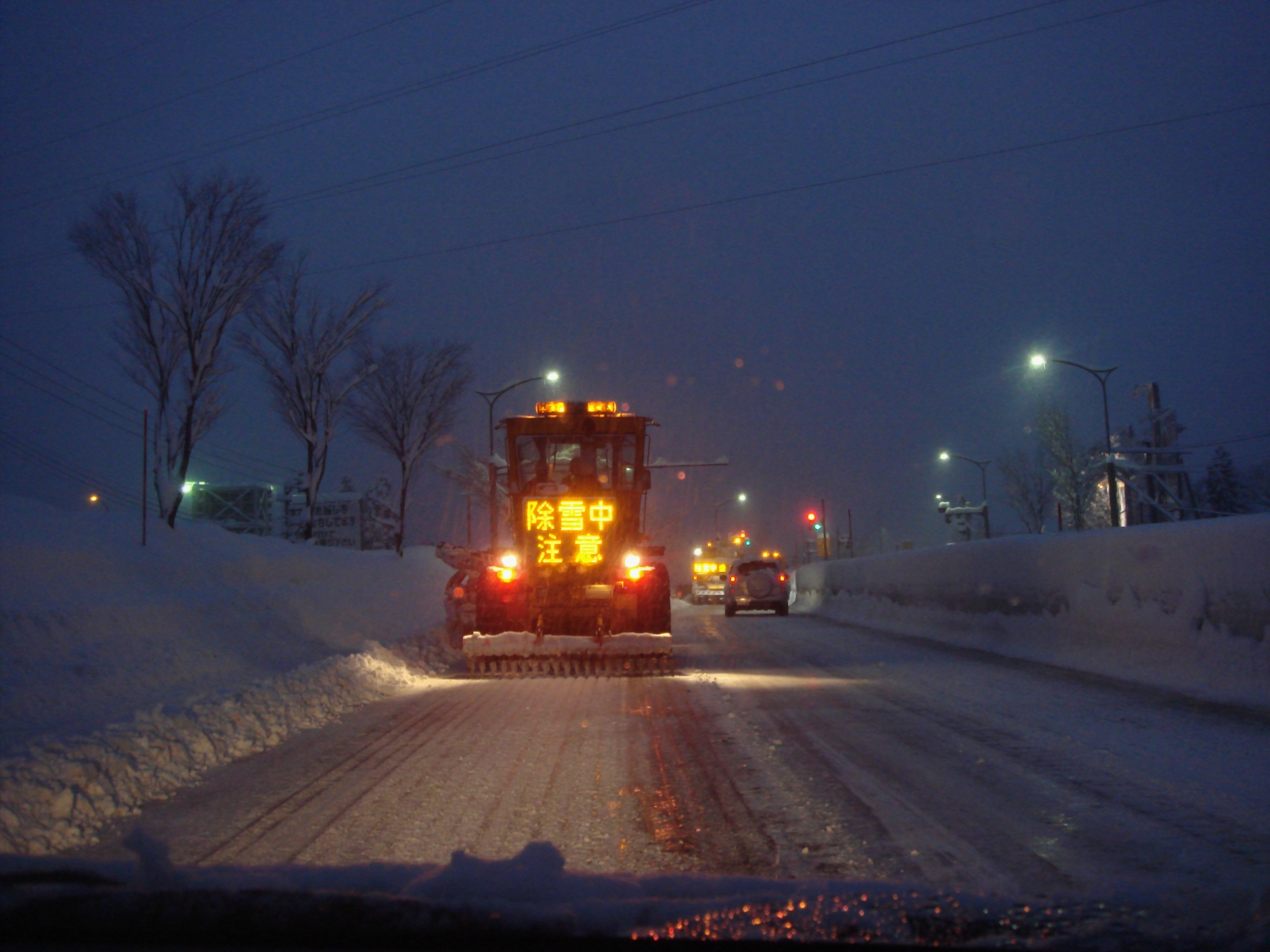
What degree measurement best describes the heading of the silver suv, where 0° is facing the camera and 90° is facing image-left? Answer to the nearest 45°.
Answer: approximately 180°

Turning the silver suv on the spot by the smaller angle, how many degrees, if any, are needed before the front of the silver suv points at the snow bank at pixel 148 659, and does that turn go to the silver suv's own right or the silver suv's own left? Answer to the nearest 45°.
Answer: approximately 180°

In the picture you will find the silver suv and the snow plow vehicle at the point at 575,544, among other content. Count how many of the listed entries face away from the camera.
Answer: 2

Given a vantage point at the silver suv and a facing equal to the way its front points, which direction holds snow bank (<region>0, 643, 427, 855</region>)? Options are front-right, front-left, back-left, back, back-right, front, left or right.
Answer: back

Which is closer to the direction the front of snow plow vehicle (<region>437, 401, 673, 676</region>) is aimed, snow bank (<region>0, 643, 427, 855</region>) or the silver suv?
the silver suv

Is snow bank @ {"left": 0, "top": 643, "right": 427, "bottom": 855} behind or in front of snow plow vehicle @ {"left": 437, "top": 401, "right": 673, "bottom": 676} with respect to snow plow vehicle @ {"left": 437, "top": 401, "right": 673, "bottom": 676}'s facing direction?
behind

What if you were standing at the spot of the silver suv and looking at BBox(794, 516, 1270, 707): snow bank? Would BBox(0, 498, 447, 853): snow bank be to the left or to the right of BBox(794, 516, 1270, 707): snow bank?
right

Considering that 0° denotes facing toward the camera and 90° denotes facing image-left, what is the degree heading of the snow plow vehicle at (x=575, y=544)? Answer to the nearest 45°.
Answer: approximately 180°
